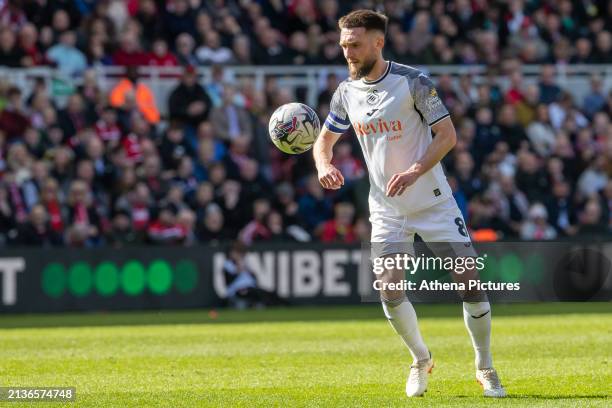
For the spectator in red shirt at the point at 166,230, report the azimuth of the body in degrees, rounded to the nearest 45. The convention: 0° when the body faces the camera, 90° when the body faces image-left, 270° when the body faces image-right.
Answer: approximately 0°

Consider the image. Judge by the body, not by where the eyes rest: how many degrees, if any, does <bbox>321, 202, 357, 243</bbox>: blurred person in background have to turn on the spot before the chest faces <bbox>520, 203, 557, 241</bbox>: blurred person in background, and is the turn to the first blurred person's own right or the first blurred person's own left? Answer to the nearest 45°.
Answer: approximately 90° to the first blurred person's own left

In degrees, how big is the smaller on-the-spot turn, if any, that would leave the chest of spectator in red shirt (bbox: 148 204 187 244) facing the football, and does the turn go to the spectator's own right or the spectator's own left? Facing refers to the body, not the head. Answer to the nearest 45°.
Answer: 0° — they already face it

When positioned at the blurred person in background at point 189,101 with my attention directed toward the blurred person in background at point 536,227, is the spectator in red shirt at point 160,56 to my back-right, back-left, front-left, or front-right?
back-left

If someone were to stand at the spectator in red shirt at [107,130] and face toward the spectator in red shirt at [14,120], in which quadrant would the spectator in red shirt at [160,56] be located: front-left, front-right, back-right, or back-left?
back-right

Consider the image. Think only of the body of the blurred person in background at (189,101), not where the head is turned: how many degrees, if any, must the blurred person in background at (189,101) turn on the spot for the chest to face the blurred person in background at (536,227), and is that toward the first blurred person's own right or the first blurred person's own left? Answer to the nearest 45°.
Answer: approximately 90° to the first blurred person's own left

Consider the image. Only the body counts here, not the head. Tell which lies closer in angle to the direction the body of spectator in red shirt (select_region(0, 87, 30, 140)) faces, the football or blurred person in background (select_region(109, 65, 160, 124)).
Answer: the football

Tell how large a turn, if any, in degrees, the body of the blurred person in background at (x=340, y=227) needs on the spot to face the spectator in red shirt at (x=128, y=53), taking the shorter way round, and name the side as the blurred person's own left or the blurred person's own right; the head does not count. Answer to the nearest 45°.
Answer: approximately 90° to the blurred person's own right

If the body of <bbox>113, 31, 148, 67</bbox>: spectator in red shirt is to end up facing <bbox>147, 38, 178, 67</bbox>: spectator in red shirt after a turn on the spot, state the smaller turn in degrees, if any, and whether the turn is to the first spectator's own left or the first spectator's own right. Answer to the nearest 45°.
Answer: approximately 90° to the first spectator's own left

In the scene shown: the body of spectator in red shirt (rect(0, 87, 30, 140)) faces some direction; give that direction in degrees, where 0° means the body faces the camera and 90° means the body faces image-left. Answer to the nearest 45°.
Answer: approximately 0°
